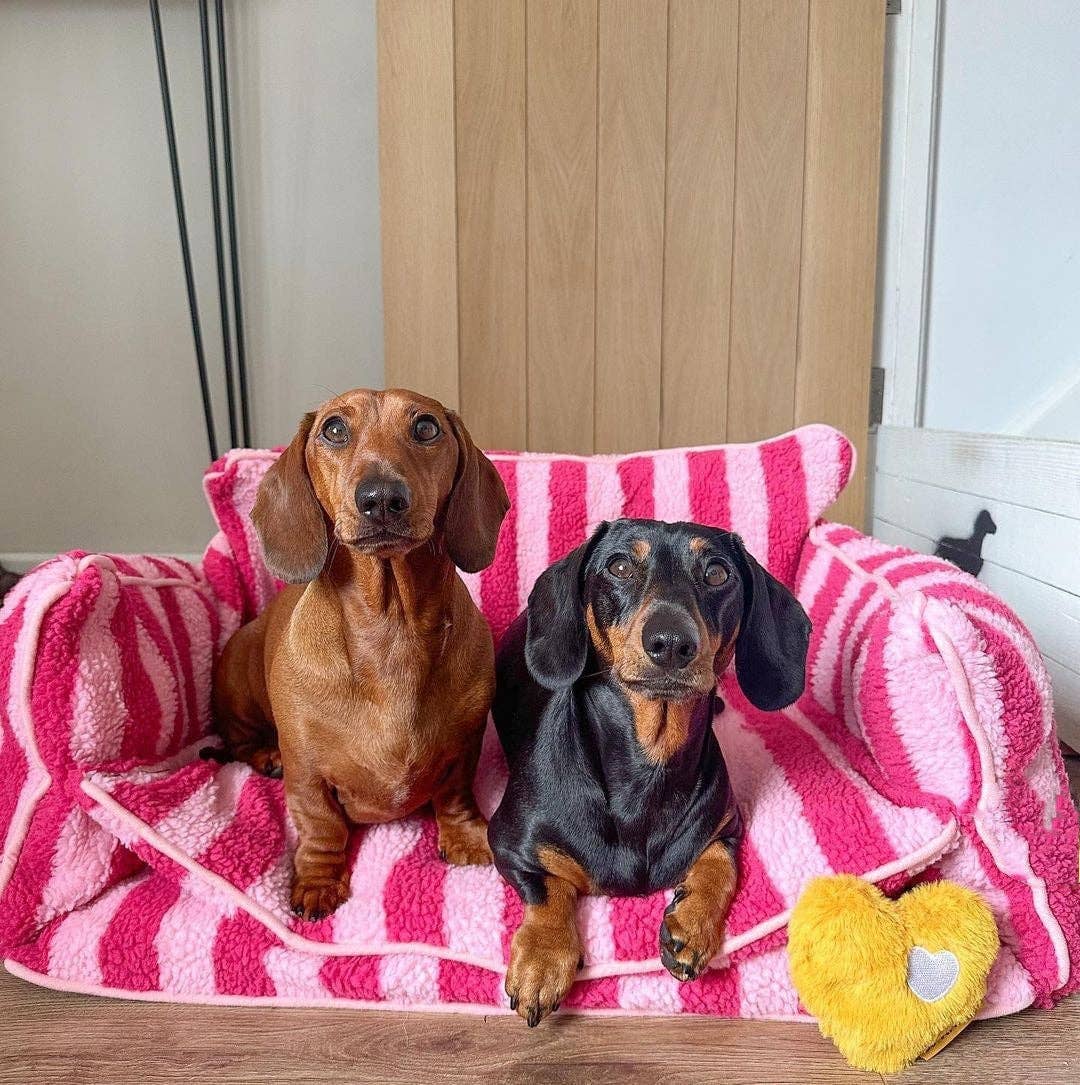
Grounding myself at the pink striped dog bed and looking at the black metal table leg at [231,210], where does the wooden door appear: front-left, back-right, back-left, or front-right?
front-right

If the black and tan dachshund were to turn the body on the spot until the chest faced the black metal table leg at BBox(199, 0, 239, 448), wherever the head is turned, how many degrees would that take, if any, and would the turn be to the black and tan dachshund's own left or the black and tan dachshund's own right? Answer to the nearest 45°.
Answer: approximately 135° to the black and tan dachshund's own right

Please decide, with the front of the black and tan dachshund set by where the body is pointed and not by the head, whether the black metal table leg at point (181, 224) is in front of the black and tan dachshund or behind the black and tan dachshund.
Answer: behind

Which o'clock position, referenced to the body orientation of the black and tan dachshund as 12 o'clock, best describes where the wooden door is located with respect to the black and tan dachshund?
The wooden door is roughly at 6 o'clock from the black and tan dachshund.

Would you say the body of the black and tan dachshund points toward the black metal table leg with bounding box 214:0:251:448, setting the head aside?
no

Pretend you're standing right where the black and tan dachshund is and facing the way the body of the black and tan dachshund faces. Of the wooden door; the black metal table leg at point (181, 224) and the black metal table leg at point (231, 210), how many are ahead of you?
0

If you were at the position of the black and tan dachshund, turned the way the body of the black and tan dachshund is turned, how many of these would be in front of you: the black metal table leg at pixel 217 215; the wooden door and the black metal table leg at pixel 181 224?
0

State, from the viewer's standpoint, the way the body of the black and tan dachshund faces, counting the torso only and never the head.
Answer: toward the camera
